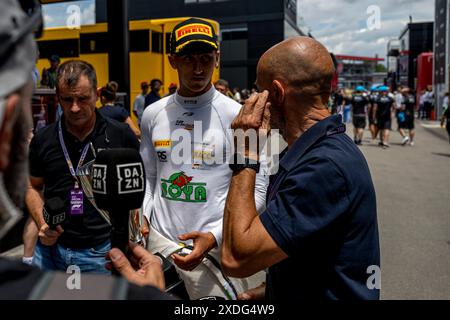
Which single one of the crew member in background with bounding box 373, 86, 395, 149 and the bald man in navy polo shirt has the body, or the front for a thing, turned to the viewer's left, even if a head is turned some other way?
the bald man in navy polo shirt

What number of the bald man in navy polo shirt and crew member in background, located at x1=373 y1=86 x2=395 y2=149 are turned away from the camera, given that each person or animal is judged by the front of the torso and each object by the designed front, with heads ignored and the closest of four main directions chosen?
1

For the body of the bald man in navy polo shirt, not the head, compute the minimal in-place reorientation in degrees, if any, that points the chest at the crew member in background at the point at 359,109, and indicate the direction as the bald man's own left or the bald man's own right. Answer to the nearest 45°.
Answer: approximately 90° to the bald man's own right

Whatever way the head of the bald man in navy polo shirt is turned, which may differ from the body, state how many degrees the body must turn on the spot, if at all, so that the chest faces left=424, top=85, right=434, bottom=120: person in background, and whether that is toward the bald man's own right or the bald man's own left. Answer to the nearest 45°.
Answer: approximately 90° to the bald man's own right

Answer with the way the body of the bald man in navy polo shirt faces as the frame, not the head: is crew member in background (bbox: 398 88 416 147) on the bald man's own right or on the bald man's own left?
on the bald man's own right

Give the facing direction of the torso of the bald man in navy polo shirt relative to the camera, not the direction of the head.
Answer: to the viewer's left

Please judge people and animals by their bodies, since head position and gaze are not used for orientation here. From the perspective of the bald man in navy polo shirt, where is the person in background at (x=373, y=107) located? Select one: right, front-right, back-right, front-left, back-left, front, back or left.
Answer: right

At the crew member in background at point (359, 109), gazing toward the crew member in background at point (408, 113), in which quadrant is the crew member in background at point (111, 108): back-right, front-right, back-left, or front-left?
back-right

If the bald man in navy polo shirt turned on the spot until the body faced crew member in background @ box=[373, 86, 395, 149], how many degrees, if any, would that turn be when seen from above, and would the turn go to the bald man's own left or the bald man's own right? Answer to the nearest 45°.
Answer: approximately 90° to the bald man's own right

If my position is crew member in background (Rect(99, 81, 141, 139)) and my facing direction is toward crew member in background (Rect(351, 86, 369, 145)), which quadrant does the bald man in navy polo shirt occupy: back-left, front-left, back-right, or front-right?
back-right

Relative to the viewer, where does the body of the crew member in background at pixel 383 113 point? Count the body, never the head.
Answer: away from the camera

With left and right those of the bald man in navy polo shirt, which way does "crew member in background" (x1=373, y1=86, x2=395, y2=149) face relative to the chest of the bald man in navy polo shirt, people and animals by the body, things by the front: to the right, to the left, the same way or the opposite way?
to the right

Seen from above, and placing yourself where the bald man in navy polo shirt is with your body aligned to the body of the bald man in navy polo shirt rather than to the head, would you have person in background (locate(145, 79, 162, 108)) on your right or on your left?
on your right

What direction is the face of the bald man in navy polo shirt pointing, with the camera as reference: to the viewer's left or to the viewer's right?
to the viewer's left
